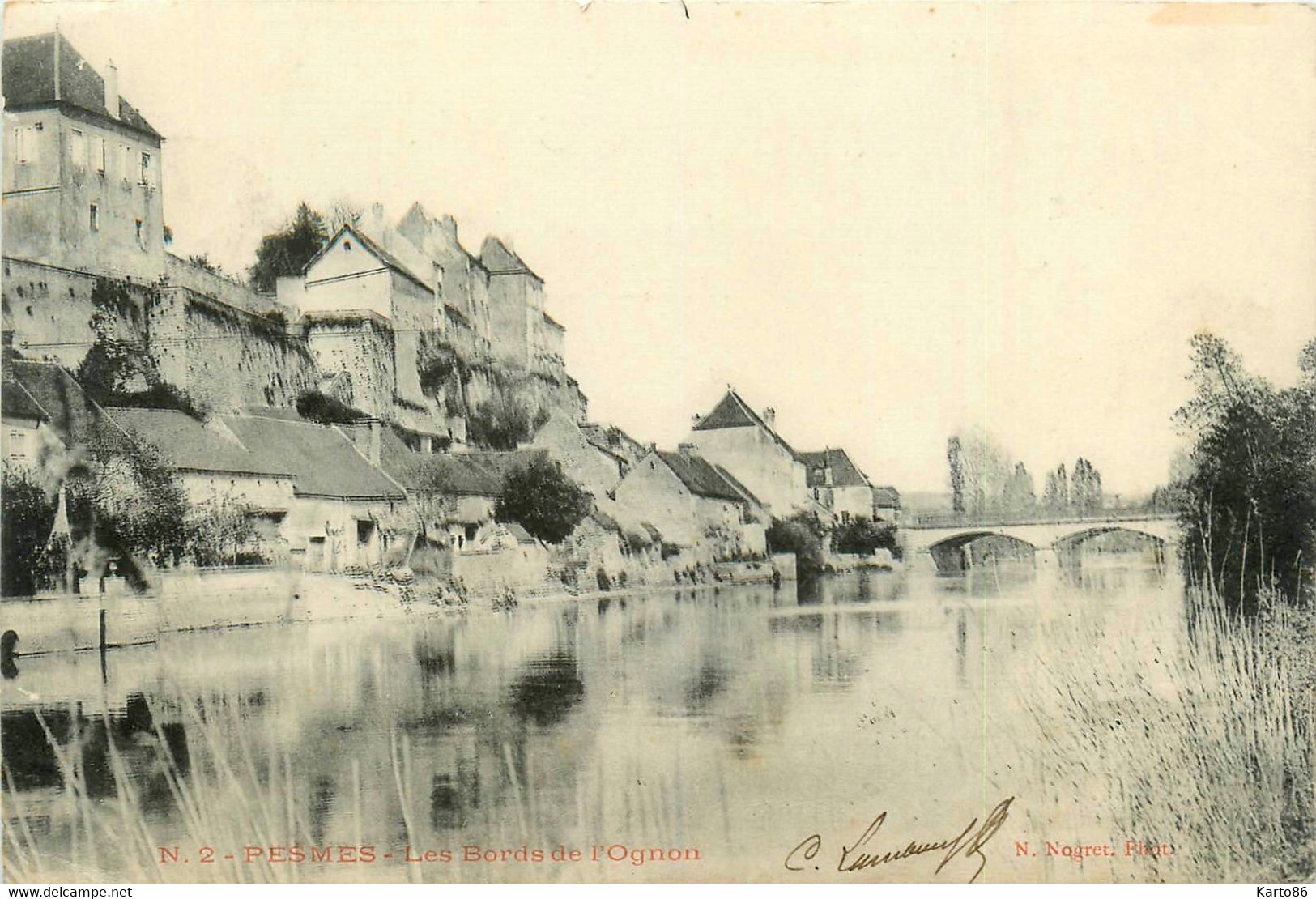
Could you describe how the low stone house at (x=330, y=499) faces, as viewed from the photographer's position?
facing the viewer and to the right of the viewer

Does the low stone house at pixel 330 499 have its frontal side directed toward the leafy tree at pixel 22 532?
no
